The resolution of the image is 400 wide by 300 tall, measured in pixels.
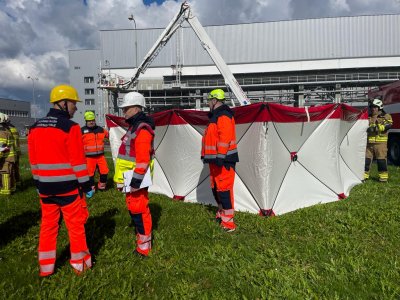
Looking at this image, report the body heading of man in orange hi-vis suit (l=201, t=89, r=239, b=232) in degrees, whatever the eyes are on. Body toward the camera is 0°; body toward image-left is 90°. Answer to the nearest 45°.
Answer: approximately 90°

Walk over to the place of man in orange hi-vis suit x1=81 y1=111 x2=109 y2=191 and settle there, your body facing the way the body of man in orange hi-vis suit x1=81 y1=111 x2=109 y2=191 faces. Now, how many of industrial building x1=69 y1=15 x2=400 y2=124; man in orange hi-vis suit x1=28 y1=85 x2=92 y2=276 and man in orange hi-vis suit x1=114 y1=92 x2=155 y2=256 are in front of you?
2

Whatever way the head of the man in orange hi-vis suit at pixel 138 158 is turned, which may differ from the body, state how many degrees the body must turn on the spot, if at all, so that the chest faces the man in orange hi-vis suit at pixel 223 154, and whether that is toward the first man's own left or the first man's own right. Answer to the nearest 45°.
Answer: approximately 135° to the first man's own right

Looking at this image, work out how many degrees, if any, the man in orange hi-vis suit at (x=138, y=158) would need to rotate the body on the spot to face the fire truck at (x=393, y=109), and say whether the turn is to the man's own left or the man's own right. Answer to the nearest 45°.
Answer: approximately 135° to the man's own right

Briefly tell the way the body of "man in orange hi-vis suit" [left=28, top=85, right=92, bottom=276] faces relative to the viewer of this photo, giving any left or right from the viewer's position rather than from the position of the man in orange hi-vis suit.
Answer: facing away from the viewer and to the right of the viewer

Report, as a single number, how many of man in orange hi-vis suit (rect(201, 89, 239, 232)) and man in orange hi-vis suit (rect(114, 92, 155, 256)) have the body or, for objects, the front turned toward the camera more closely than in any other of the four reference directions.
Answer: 0

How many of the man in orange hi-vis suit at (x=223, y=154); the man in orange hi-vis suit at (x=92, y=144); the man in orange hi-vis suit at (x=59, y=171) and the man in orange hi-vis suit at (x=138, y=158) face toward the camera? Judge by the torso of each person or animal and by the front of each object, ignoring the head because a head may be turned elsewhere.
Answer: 1

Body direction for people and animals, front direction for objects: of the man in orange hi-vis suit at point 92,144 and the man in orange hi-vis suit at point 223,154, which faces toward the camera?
the man in orange hi-vis suit at point 92,144

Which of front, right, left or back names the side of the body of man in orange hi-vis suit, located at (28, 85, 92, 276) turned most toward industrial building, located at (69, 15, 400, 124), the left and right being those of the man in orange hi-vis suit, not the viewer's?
front

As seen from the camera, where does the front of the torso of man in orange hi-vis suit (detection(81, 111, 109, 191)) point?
toward the camera
